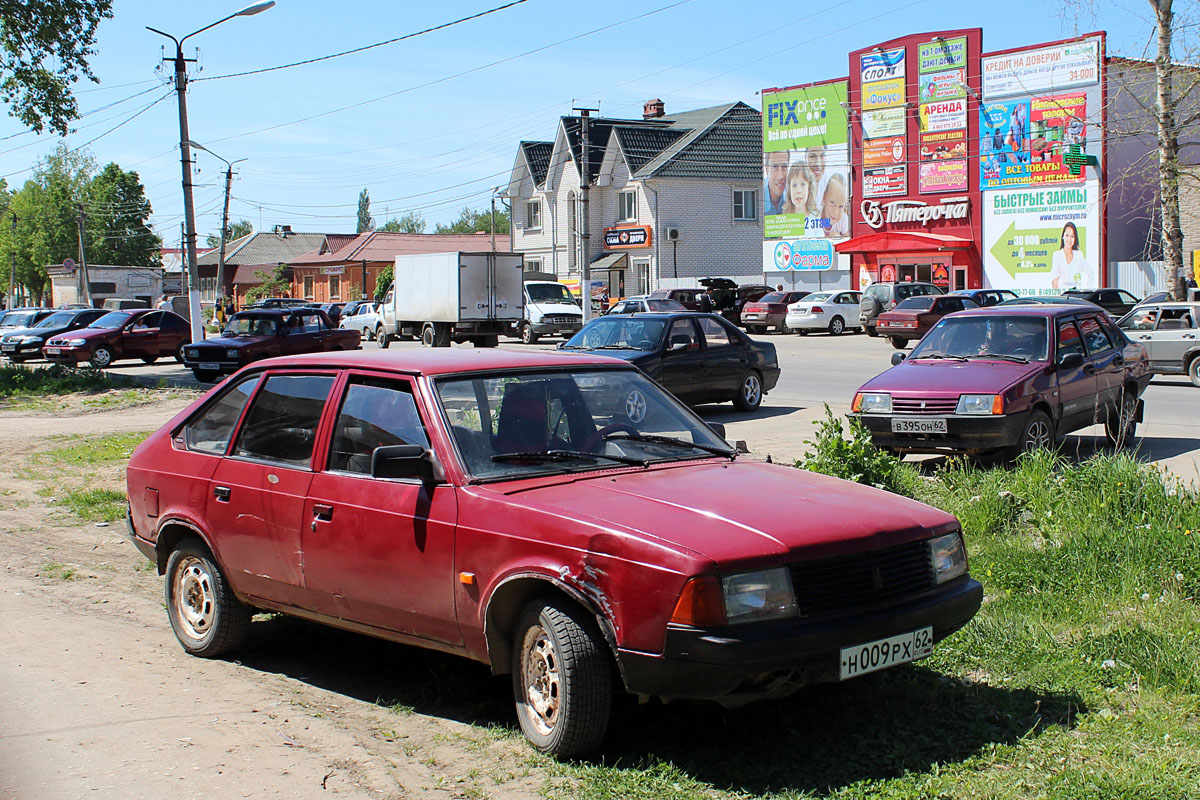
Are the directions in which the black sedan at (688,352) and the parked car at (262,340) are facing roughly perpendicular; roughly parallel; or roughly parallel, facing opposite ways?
roughly parallel

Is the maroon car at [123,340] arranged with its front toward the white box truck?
no

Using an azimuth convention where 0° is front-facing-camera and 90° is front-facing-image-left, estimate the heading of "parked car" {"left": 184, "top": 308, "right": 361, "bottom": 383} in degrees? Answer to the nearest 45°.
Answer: approximately 45°

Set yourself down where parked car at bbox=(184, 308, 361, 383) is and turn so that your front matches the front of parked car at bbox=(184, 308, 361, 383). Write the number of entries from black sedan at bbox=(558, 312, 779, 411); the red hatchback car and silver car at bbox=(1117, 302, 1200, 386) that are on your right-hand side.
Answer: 0

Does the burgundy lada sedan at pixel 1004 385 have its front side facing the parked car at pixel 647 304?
no

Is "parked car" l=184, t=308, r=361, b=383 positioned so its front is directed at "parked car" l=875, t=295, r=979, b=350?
no

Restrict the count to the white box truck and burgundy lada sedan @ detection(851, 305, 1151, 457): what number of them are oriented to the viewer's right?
0

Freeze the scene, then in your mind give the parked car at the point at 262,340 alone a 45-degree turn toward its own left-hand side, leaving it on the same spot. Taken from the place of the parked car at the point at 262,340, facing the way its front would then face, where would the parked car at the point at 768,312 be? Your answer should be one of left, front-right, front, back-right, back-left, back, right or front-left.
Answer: back-left

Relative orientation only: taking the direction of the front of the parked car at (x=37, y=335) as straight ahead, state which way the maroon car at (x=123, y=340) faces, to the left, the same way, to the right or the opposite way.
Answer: the same way

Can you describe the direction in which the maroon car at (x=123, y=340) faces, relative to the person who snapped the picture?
facing the viewer and to the left of the viewer

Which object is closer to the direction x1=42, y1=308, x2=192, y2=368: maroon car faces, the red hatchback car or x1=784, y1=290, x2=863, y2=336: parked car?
the red hatchback car

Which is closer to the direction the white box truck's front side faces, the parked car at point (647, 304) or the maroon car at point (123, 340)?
the maroon car

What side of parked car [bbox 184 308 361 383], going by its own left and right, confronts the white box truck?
back

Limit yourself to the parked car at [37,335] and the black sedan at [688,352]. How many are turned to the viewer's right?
0

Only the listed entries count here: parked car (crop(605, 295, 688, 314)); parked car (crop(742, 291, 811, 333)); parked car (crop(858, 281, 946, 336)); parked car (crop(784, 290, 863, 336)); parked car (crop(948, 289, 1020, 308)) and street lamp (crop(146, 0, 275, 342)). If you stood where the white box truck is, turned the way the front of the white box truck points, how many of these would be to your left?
1

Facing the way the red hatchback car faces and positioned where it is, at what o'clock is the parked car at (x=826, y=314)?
The parked car is roughly at 8 o'clock from the red hatchback car.

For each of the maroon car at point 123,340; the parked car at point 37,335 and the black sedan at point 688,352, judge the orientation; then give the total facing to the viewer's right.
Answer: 0
